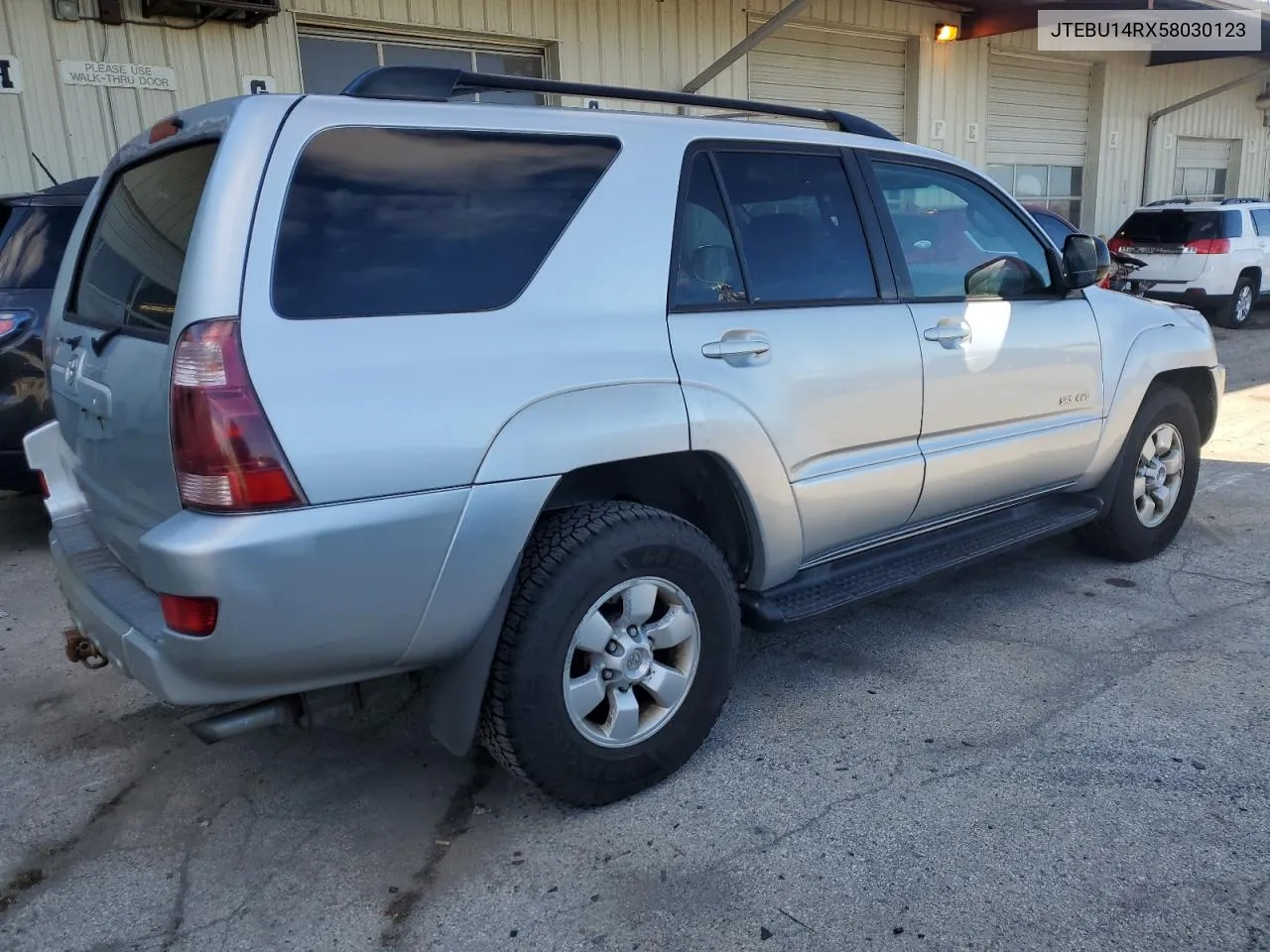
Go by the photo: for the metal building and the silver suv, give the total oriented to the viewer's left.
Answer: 0

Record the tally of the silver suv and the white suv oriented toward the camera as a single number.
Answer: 0

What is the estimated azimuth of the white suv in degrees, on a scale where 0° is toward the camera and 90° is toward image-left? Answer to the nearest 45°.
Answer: approximately 225°

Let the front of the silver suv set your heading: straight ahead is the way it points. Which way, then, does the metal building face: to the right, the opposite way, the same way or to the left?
to the right

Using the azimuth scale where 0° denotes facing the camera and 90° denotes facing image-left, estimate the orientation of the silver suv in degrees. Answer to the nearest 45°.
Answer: approximately 225°

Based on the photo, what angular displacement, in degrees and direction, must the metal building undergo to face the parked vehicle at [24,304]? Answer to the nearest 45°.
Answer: approximately 90° to its right

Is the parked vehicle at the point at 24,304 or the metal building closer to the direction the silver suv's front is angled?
the metal building

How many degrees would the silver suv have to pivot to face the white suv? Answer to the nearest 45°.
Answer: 0° — it already faces it

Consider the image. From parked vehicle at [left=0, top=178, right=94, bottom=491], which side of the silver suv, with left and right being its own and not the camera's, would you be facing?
left
